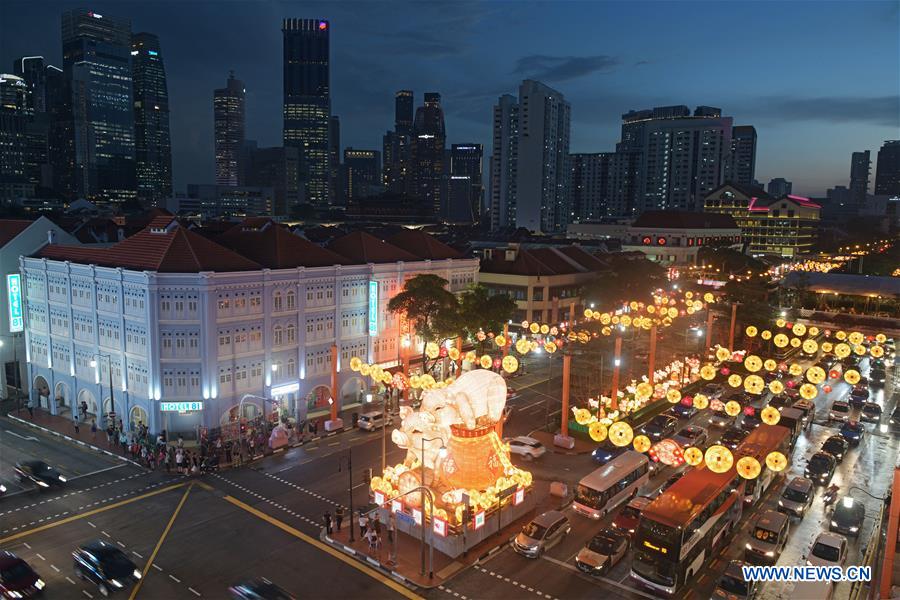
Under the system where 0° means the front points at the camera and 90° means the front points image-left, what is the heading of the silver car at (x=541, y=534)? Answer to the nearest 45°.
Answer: approximately 45°

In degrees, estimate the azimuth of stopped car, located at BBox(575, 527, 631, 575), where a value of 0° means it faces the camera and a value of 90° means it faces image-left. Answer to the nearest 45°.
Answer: approximately 45°

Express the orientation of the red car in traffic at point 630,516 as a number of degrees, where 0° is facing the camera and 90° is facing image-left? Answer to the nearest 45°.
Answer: approximately 45°

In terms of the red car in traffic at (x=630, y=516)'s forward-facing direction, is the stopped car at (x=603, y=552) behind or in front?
in front

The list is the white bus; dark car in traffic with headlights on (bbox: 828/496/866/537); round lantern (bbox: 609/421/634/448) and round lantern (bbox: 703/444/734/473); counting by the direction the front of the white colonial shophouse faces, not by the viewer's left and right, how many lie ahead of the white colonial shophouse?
4

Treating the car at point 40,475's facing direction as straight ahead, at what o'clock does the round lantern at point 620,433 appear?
The round lantern is roughly at 12 o'clock from the car.

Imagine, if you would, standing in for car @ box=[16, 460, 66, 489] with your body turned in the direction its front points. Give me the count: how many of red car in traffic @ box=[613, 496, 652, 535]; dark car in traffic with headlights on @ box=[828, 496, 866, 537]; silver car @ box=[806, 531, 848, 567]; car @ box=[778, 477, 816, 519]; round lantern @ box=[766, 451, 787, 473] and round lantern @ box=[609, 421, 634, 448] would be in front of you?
6

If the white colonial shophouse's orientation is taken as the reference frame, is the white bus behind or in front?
in front
